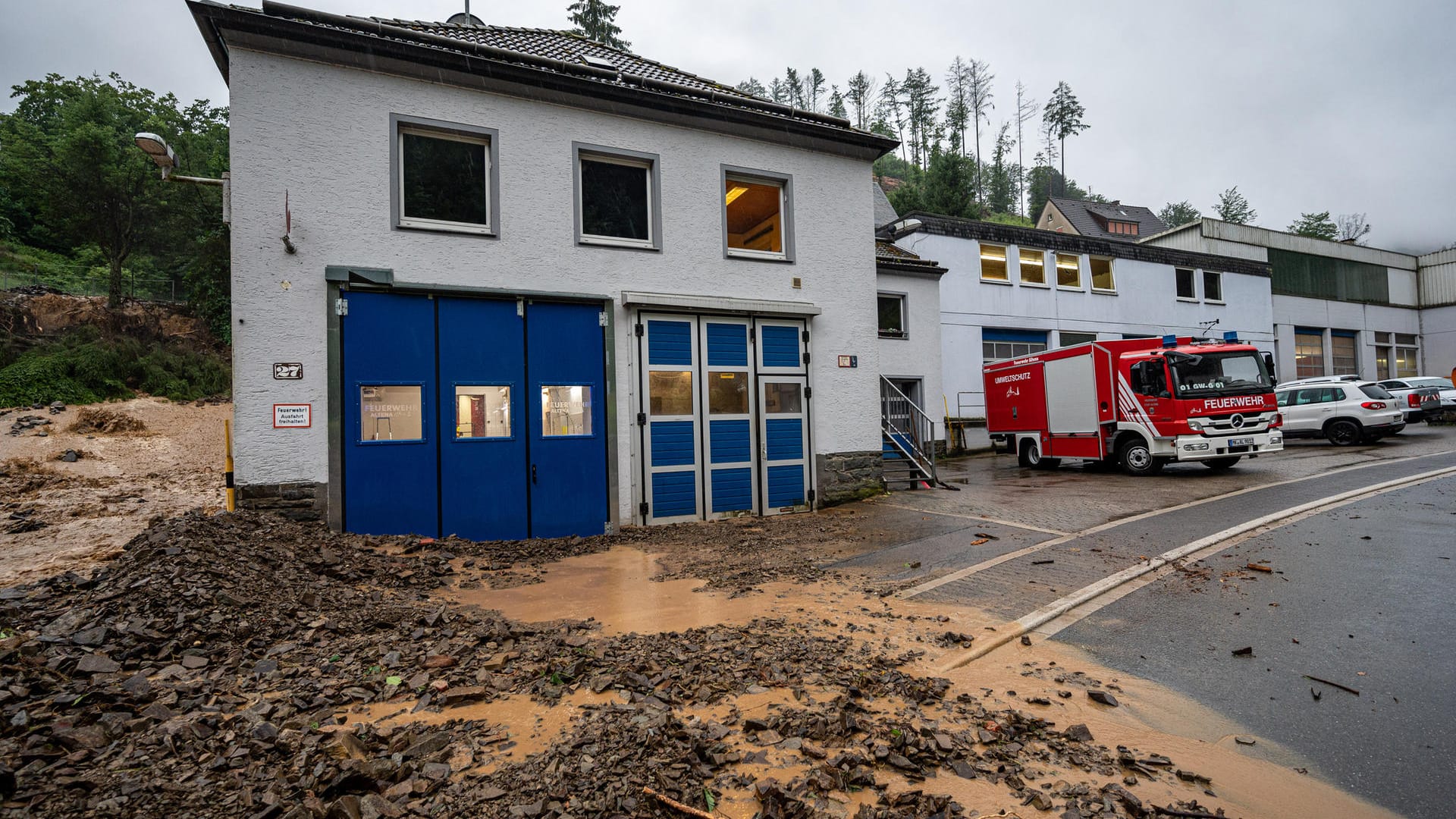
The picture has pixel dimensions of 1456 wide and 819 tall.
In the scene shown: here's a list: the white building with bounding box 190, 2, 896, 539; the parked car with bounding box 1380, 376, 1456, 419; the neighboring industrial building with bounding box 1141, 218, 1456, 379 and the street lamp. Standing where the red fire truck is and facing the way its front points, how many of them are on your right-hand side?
2

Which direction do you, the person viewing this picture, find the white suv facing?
facing away from the viewer and to the left of the viewer

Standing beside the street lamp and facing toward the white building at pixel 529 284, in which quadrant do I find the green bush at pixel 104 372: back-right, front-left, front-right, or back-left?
back-left

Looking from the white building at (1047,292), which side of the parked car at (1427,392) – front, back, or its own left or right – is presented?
left

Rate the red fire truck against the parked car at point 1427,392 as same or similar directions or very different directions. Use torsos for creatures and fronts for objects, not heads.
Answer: very different directions

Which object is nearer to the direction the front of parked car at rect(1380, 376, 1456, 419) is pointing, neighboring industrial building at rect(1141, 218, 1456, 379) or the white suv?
the neighboring industrial building

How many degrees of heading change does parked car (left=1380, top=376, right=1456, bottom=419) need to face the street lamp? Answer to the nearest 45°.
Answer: approximately 135° to its left

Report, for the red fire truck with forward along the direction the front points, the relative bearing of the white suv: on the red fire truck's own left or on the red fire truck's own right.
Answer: on the red fire truck's own left

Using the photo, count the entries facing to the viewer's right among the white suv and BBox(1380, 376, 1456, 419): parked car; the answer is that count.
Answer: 0

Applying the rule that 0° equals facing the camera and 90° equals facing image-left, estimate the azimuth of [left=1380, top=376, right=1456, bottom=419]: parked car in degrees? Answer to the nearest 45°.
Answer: approximately 135°

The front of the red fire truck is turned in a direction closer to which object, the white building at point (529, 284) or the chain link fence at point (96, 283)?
the white building

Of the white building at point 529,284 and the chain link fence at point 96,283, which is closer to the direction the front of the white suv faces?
the chain link fence
